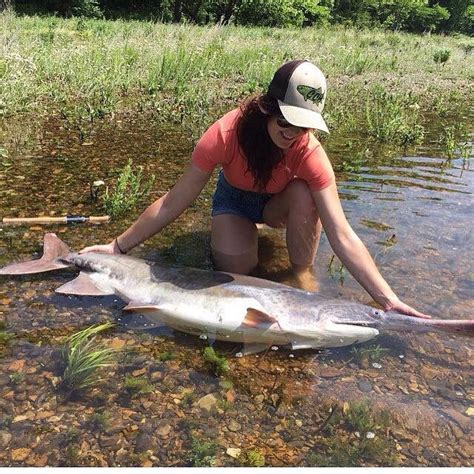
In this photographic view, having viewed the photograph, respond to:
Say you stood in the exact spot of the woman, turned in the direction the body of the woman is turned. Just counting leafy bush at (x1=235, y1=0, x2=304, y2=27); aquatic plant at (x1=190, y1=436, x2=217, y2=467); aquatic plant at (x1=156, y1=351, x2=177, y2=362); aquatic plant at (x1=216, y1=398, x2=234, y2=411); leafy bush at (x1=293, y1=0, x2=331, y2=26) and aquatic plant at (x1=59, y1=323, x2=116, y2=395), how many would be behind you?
2

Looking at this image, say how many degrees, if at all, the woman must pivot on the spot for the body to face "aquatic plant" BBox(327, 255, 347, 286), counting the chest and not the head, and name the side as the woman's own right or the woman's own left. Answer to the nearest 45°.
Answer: approximately 45° to the woman's own left

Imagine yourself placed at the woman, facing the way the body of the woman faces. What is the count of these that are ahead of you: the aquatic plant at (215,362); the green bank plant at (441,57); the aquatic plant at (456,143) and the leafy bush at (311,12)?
1

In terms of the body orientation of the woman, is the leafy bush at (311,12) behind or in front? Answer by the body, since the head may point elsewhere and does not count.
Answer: behind

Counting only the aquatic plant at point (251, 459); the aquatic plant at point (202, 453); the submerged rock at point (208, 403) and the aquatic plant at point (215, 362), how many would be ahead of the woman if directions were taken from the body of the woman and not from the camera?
4

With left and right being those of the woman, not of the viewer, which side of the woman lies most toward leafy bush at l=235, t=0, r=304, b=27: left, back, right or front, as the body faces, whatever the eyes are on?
back

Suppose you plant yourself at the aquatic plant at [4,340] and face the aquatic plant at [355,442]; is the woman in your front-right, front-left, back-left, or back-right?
front-left

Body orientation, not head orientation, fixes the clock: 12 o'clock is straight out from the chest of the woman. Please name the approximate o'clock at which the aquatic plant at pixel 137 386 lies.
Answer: The aquatic plant is roughly at 1 o'clock from the woman.

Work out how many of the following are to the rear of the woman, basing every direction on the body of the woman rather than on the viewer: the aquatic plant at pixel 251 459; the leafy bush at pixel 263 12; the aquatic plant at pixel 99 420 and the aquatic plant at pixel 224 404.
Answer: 1

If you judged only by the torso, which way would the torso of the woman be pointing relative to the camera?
toward the camera

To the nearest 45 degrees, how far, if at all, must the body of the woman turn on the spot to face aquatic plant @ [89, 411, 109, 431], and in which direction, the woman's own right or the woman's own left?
approximately 45° to the woman's own right

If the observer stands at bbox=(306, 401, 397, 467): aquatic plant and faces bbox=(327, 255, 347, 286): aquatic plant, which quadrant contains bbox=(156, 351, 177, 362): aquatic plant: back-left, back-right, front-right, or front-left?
front-left

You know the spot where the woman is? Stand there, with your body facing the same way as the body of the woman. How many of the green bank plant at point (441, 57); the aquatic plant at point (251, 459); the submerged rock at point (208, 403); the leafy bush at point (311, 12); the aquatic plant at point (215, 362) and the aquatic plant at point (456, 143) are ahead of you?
3

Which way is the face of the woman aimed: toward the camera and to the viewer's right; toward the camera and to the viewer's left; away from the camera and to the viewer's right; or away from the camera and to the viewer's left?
toward the camera and to the viewer's right

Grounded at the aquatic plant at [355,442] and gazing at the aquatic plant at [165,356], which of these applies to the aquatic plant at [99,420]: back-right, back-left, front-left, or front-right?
front-left

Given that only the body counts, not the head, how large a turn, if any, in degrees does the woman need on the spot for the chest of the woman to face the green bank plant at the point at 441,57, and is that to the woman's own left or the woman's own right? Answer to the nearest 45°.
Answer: approximately 180°

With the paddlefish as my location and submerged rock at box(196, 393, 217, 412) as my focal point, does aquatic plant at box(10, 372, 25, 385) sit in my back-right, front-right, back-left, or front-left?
front-right

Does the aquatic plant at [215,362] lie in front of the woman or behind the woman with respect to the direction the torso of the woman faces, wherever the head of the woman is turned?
in front

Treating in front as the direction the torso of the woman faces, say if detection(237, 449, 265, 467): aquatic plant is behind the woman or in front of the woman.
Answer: in front

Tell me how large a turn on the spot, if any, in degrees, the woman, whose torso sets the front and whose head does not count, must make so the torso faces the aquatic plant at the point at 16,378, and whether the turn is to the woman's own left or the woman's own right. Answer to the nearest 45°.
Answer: approximately 45° to the woman's own right

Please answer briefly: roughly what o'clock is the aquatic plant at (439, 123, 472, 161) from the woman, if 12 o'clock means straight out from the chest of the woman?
The aquatic plant is roughly at 7 o'clock from the woman.

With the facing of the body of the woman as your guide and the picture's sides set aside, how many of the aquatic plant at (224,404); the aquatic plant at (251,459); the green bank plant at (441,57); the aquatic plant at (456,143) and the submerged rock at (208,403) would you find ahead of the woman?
3
